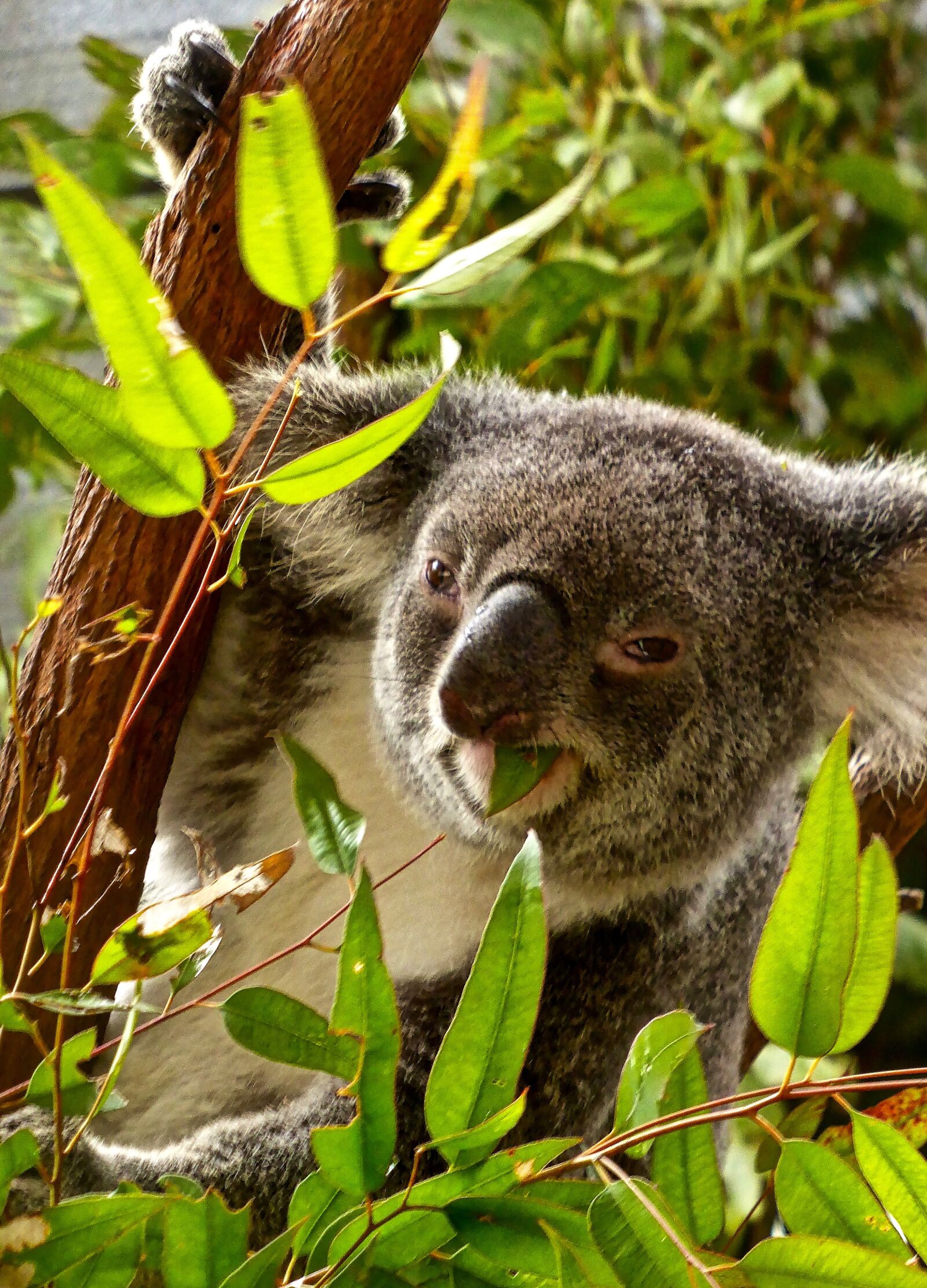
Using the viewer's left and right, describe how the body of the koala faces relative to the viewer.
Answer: facing the viewer and to the left of the viewer

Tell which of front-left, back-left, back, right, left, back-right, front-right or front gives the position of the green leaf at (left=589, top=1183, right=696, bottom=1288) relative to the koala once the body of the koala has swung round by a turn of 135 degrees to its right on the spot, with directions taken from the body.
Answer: back

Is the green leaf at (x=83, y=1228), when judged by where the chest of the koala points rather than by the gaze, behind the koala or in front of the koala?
in front

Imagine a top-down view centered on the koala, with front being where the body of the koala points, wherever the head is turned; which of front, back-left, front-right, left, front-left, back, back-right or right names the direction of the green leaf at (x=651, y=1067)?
front-left

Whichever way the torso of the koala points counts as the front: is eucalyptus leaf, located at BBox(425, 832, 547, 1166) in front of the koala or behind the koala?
in front

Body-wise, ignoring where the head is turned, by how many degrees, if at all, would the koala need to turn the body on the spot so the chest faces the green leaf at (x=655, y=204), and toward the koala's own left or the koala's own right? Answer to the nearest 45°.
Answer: approximately 180°

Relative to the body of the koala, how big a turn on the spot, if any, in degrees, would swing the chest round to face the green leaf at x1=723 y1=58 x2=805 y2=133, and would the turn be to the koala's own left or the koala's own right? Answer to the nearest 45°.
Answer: approximately 180°

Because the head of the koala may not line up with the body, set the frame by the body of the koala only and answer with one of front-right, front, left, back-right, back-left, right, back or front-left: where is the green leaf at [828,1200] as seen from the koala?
front-left
